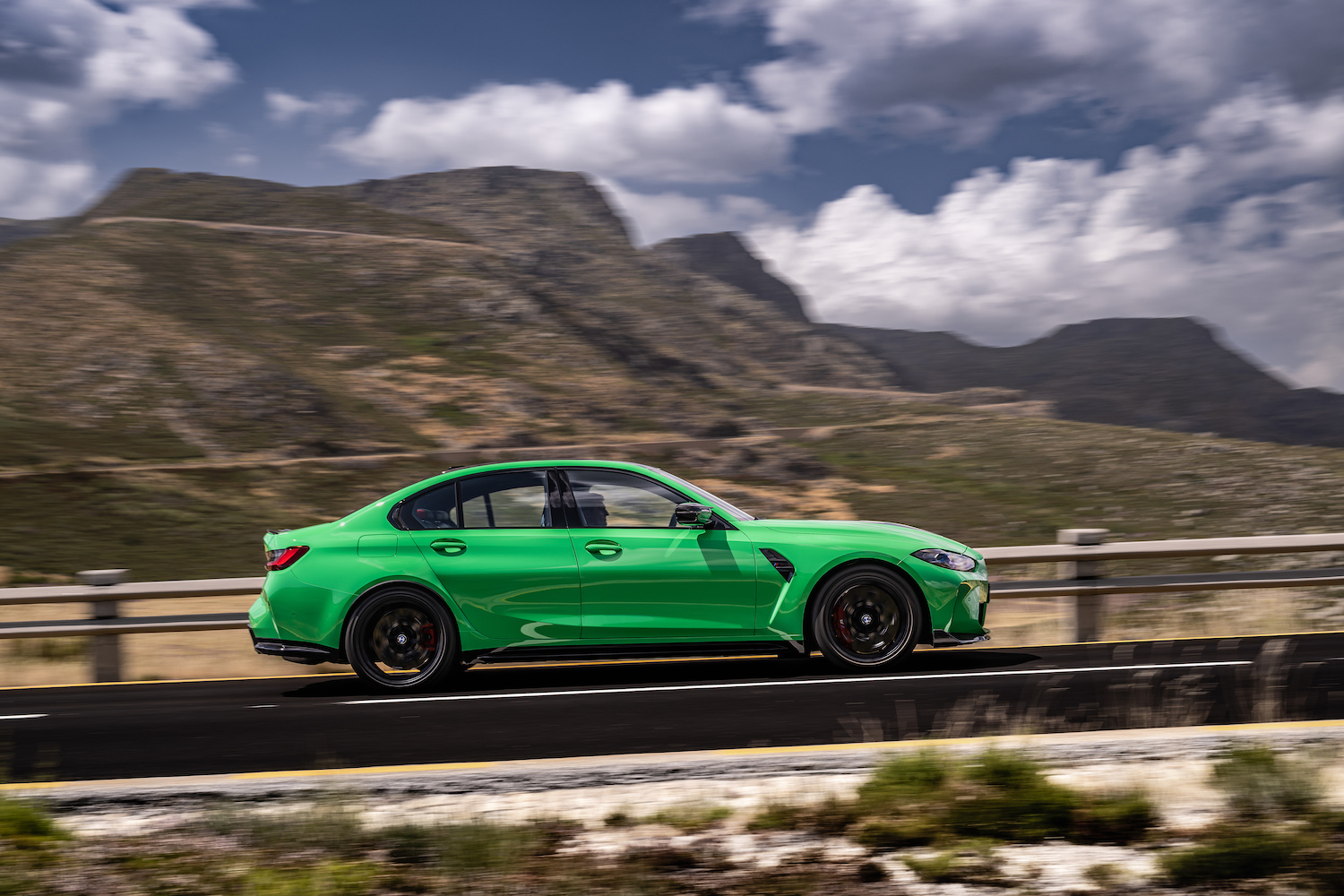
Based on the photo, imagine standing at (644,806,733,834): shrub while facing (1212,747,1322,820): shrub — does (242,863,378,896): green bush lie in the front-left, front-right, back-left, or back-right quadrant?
back-right

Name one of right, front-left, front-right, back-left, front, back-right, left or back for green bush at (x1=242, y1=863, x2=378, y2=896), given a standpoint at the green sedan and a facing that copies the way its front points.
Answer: right

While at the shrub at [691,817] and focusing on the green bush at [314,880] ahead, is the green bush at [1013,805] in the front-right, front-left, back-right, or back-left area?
back-left

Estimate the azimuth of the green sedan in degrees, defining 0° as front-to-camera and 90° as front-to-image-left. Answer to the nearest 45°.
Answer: approximately 270°

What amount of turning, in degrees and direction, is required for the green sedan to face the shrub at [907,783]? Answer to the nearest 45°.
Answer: approximately 90° to its right

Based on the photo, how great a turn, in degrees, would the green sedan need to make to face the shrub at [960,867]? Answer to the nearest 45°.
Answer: approximately 90° to its right

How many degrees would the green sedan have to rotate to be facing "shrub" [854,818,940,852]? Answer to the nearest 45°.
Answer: approximately 90° to its right

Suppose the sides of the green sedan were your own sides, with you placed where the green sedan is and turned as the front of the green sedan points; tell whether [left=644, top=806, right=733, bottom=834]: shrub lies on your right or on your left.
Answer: on your right

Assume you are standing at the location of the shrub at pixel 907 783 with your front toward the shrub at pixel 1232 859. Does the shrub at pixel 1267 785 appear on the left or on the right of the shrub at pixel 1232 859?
left

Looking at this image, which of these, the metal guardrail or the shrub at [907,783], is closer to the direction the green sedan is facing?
the metal guardrail
